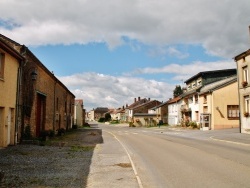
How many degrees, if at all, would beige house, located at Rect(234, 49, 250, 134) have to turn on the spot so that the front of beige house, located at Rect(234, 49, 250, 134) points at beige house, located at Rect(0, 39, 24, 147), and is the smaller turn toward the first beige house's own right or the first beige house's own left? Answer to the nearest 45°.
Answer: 0° — it already faces it

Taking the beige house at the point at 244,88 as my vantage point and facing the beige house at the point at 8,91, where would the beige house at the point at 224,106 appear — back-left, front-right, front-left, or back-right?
back-right

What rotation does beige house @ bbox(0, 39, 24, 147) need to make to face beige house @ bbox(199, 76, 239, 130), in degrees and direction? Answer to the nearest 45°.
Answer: approximately 90° to its left

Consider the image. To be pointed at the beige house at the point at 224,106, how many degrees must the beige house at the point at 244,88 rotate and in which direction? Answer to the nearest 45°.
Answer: approximately 135° to its right

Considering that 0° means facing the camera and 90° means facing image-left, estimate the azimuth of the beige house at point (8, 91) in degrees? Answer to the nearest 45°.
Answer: approximately 315°

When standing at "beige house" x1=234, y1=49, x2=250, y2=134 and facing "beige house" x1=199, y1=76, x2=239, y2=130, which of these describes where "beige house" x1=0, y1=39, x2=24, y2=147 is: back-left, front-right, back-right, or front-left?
back-left
